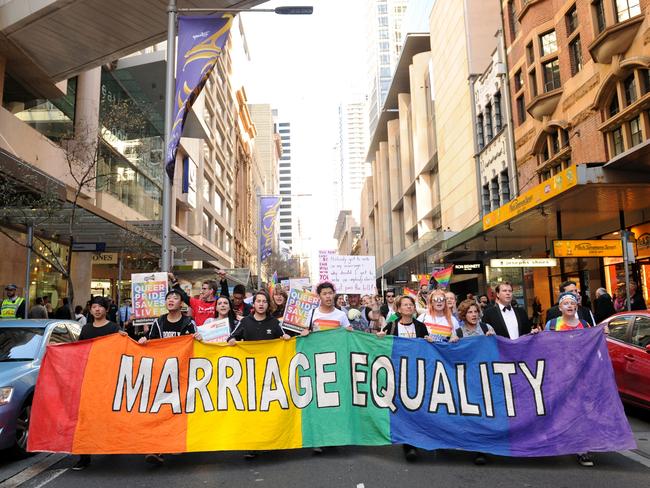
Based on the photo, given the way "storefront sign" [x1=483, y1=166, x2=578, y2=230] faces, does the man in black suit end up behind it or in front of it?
in front

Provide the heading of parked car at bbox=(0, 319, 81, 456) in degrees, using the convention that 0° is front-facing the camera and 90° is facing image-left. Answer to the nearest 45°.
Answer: approximately 45°

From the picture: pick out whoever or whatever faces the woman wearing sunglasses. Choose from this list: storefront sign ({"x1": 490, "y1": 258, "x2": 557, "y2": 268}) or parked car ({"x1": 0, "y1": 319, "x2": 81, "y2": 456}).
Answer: the storefront sign

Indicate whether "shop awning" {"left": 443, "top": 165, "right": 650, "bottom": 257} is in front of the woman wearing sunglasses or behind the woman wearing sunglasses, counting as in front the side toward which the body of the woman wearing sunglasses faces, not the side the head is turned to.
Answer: behind
